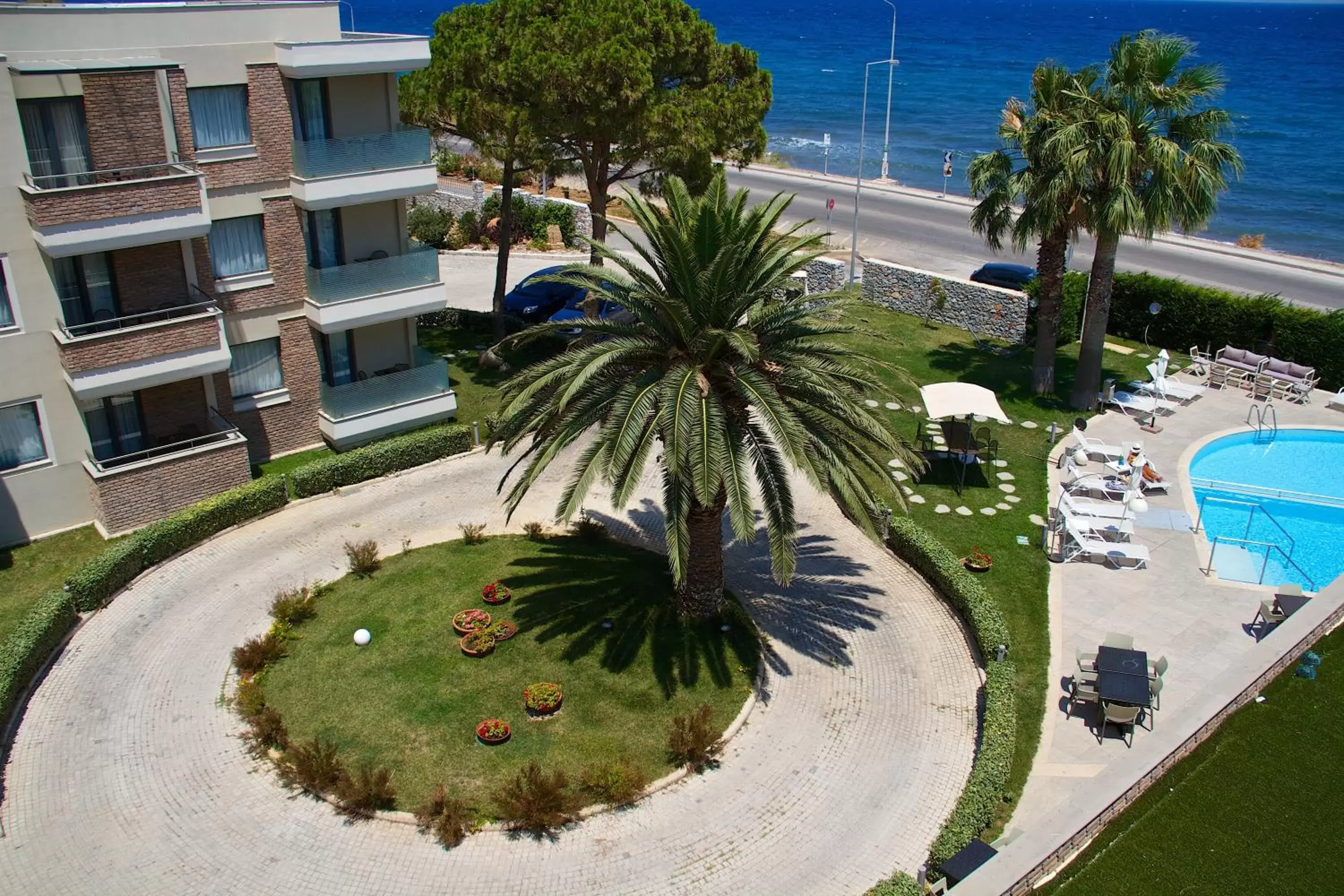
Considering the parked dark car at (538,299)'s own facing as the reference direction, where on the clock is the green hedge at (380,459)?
The green hedge is roughly at 11 o'clock from the parked dark car.

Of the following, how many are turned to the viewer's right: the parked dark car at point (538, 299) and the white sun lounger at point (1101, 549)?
1

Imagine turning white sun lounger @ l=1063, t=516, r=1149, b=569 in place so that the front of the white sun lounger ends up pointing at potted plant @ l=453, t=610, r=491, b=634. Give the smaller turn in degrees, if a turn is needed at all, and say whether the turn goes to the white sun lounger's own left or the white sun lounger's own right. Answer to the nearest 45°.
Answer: approximately 135° to the white sun lounger's own right

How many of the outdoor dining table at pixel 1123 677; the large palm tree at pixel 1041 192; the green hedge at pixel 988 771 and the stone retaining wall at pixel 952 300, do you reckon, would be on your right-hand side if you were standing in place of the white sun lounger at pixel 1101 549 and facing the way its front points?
2

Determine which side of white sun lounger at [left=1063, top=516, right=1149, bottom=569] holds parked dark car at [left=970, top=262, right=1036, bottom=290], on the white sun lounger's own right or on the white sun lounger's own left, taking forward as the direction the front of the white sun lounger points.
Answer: on the white sun lounger's own left

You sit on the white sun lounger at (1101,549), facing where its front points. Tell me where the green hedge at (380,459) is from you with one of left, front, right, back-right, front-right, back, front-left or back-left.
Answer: back

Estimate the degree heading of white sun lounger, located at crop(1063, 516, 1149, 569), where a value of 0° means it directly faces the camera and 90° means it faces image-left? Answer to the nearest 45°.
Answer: approximately 270°

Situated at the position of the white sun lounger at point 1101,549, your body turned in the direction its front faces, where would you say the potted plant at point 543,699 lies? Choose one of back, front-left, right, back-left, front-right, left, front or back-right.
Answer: back-right

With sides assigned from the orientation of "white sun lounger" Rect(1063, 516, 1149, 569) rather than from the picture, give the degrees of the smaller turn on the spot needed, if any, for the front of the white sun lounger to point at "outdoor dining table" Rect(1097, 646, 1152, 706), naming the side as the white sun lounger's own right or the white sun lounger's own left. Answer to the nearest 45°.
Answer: approximately 90° to the white sun lounger's own right

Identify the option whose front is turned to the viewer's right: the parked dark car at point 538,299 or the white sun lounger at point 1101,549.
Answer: the white sun lounger

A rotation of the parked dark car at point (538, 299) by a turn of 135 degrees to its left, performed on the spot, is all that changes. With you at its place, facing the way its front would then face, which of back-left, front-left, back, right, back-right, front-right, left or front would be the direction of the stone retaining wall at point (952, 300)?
front

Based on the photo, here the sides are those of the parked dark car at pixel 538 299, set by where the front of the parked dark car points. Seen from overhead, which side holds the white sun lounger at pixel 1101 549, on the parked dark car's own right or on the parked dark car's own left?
on the parked dark car's own left

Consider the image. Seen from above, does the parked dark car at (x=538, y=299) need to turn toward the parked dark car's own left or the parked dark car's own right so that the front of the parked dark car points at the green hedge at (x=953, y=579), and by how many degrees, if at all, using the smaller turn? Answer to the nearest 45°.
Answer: approximately 90° to the parked dark car's own left

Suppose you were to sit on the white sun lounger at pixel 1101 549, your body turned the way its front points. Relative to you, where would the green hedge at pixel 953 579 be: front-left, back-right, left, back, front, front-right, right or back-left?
back-right

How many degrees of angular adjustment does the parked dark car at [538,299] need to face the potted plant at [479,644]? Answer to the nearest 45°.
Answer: approximately 45° to its left
